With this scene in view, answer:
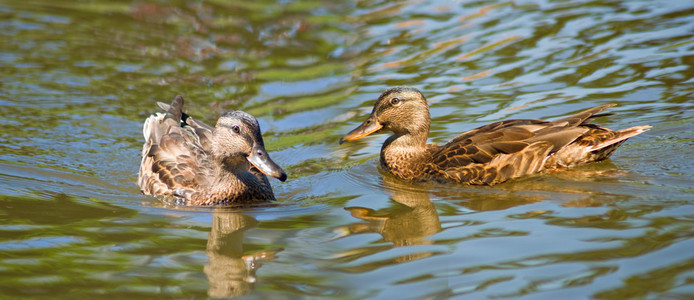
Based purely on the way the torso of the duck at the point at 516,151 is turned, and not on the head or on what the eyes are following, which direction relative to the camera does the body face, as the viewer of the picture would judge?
to the viewer's left

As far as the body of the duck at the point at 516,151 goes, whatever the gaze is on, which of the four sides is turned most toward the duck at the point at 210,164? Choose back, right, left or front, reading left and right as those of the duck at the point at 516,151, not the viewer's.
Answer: front

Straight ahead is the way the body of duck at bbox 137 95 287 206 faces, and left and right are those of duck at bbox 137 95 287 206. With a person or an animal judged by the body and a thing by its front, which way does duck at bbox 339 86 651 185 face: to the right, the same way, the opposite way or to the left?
the opposite way

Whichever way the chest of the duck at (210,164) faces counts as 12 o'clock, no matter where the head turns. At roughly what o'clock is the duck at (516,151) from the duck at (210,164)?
the duck at (516,151) is roughly at 11 o'clock from the duck at (210,164).

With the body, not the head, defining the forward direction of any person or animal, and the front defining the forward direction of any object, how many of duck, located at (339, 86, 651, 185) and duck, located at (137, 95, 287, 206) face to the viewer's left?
1

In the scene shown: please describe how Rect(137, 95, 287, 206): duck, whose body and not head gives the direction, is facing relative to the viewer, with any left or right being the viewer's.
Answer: facing the viewer and to the right of the viewer
